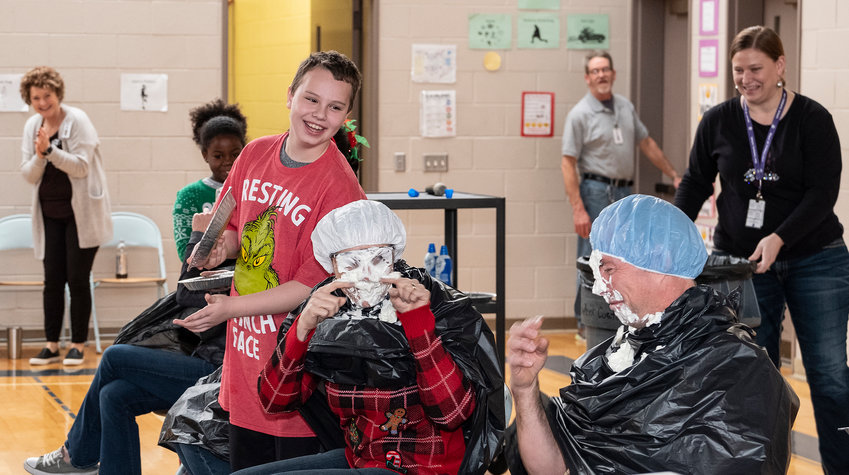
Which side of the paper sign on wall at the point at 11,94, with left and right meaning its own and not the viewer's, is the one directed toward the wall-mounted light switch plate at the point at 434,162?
left

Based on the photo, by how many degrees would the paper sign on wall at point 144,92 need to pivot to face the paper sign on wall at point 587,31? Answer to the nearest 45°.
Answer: approximately 90° to its left

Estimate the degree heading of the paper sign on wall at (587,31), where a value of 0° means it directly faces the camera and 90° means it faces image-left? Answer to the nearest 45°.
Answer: approximately 0°

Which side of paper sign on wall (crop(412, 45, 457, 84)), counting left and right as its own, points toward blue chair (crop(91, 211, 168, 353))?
right

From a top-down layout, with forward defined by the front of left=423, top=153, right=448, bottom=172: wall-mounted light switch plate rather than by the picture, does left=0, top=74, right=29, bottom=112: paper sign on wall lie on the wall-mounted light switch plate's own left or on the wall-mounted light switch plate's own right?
on the wall-mounted light switch plate's own right

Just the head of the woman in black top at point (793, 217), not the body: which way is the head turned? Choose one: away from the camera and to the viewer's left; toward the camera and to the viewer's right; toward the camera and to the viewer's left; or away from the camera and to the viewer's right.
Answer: toward the camera and to the viewer's left
